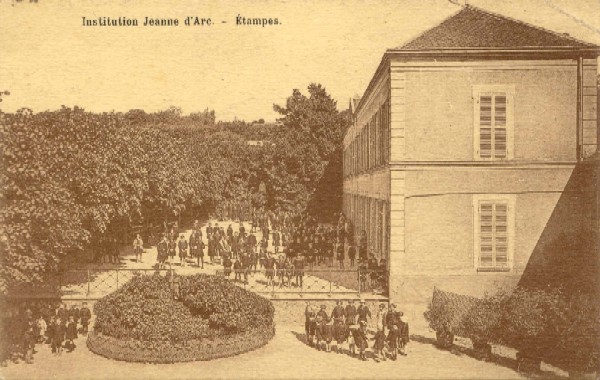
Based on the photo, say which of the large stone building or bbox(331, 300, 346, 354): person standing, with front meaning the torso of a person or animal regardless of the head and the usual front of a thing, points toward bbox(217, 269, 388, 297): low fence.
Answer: the large stone building

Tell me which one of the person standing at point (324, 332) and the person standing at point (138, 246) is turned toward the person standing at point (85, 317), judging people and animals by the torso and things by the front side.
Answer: the person standing at point (138, 246)

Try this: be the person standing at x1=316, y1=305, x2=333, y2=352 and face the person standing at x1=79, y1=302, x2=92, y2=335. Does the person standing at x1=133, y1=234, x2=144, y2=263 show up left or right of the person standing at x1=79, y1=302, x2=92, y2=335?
right

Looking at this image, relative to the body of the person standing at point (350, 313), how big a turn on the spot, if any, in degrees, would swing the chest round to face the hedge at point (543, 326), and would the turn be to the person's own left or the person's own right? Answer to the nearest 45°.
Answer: approximately 45° to the person's own left

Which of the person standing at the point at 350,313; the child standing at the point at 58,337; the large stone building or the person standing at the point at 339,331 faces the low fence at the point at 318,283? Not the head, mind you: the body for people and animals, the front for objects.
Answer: the large stone building

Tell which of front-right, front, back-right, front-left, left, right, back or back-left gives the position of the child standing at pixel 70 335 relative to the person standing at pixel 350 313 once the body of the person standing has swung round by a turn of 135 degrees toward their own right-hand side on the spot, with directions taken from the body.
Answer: front-left

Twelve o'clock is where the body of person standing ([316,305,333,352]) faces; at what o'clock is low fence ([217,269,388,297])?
The low fence is roughly at 6 o'clock from the person standing.

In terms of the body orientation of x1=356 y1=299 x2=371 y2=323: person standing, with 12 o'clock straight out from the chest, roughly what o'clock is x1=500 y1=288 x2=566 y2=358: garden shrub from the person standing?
The garden shrub is roughly at 10 o'clock from the person standing.

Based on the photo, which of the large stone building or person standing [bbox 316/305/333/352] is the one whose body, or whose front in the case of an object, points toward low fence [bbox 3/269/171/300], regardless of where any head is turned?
the large stone building

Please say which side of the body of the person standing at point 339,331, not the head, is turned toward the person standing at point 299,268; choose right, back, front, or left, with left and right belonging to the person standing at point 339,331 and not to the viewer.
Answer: back
